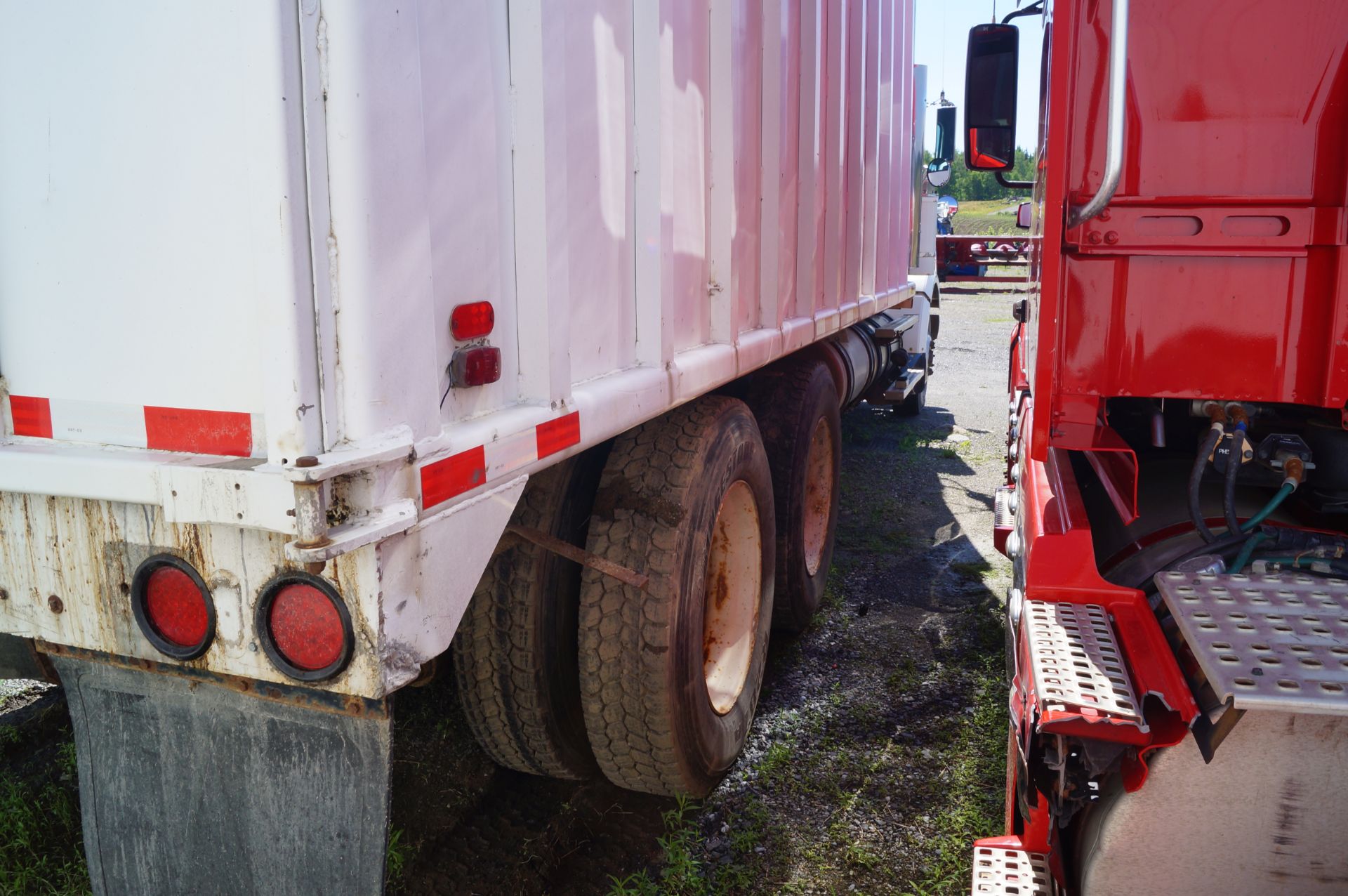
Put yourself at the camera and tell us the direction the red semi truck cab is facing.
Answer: facing away from the viewer

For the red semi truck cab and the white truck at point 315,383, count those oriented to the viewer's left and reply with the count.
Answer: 0

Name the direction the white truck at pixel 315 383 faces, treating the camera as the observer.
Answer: facing away from the viewer and to the right of the viewer

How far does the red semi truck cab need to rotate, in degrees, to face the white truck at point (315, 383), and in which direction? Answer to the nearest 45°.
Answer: approximately 135° to its left
